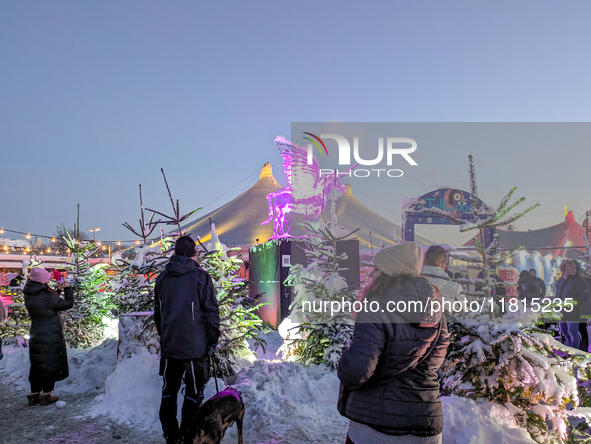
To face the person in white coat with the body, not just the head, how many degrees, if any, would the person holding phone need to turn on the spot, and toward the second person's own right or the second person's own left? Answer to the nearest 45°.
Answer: approximately 90° to the second person's own right

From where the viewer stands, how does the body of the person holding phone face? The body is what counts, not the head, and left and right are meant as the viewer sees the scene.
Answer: facing away from the viewer and to the right of the viewer

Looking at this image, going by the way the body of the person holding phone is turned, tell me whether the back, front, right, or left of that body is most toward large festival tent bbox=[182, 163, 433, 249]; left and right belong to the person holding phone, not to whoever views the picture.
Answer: front

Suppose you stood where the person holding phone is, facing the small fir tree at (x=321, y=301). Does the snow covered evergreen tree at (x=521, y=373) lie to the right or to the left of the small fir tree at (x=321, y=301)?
right

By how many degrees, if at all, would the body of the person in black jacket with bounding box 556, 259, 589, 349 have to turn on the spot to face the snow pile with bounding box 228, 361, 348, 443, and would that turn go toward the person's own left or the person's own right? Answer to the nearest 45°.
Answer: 0° — they already face it

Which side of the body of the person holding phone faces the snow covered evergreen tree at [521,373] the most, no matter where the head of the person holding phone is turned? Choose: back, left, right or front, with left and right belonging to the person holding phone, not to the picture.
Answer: right
